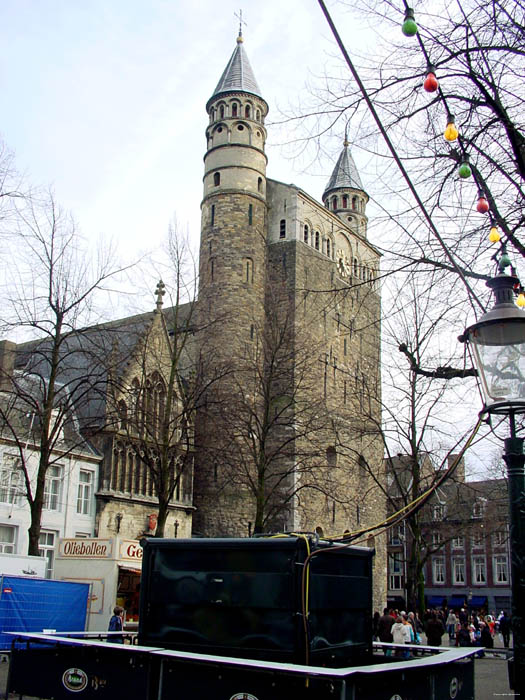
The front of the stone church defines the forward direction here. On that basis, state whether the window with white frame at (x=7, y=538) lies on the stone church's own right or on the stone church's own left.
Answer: on the stone church's own right

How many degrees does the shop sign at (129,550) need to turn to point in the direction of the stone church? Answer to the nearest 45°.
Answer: approximately 180°

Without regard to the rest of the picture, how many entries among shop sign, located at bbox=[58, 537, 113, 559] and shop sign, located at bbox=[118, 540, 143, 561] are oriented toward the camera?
2

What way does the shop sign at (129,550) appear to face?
toward the camera

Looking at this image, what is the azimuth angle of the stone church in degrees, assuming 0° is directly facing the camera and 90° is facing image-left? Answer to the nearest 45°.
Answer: approximately 315°

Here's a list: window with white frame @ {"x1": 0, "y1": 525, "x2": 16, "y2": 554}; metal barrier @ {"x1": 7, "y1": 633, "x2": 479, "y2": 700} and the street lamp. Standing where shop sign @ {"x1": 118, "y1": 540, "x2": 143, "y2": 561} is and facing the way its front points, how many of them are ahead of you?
2

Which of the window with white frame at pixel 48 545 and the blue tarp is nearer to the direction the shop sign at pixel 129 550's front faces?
the blue tarp

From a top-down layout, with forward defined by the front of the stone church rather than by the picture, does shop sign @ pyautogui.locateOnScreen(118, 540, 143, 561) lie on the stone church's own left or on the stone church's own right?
on the stone church's own right

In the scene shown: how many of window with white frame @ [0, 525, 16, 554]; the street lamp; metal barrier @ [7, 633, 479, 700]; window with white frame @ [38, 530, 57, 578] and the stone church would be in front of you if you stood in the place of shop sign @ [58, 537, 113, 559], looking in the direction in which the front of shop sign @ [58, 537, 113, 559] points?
2
